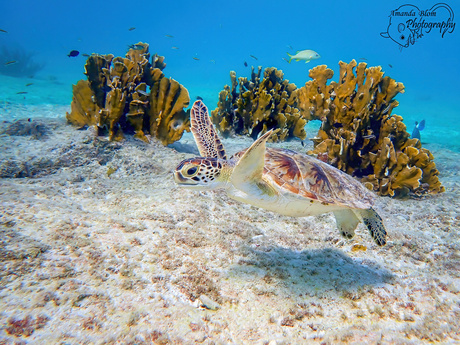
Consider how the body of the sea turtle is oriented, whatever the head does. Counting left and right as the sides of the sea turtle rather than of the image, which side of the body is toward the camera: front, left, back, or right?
left

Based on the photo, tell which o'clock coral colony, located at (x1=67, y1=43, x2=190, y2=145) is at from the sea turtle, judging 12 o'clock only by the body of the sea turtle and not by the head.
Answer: The coral colony is roughly at 1 o'clock from the sea turtle.

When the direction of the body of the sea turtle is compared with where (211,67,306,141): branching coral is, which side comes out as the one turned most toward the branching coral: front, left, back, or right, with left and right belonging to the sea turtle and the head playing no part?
right

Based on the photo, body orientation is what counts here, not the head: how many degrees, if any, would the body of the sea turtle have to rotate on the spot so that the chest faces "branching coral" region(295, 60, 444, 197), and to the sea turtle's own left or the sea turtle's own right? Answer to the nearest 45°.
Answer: approximately 135° to the sea turtle's own right

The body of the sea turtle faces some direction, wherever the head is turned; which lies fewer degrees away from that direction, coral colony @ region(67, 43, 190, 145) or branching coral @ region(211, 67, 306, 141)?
the coral colony
